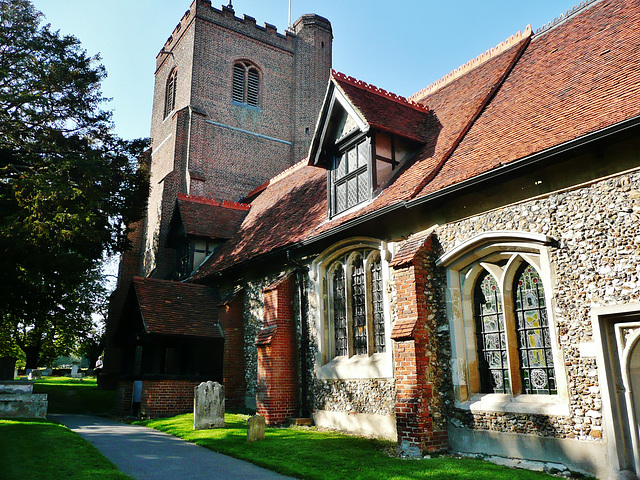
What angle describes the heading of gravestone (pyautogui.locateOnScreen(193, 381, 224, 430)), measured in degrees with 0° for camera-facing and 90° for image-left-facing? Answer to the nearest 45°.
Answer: approximately 0°
